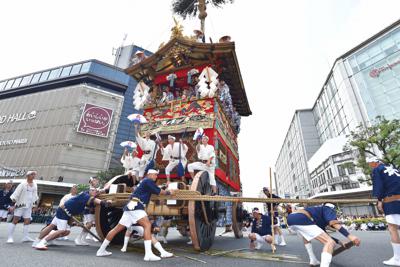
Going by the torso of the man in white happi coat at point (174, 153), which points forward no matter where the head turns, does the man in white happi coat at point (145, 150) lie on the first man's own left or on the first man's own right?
on the first man's own right

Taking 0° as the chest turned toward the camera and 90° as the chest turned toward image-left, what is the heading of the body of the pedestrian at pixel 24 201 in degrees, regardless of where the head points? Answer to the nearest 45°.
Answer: approximately 315°

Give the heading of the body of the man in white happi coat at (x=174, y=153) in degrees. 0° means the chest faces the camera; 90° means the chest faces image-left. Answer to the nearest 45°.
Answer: approximately 45°

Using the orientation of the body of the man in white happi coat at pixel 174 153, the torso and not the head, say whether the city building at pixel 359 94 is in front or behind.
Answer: behind

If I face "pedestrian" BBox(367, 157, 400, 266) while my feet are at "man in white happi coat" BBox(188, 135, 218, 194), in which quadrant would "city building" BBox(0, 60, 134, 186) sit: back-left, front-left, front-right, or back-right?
back-left

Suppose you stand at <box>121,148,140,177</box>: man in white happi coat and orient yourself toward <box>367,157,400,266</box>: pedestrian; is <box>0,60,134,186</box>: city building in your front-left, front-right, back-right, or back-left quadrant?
back-left

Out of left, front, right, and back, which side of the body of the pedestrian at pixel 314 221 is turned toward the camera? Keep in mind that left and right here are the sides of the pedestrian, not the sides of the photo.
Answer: right
